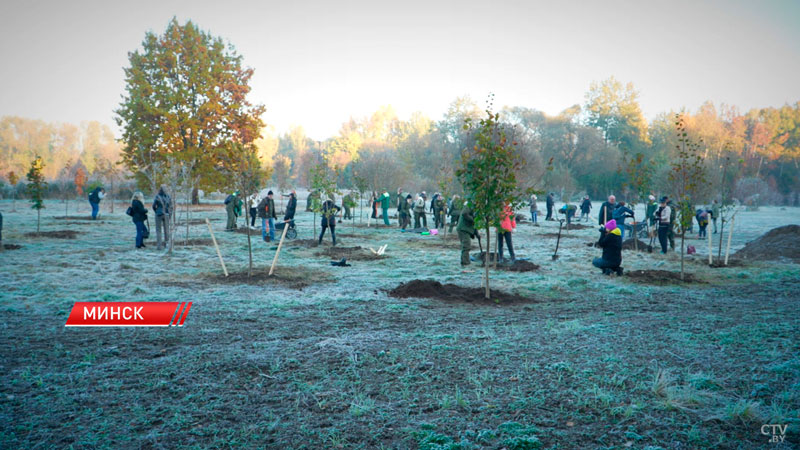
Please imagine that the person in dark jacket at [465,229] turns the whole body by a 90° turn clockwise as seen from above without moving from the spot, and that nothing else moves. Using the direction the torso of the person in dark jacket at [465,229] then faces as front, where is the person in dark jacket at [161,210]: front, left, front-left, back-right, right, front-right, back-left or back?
right

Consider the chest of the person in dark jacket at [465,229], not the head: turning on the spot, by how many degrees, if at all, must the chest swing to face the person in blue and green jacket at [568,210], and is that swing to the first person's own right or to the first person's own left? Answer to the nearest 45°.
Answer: approximately 90° to the first person's own left

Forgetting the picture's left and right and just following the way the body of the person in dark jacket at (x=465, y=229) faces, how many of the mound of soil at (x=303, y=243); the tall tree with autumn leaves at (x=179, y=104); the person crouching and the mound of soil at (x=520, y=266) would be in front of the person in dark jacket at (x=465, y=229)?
2

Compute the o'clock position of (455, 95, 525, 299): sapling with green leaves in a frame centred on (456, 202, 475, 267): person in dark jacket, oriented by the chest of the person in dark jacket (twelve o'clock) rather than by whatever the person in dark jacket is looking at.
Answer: The sapling with green leaves is roughly at 3 o'clock from the person in dark jacket.

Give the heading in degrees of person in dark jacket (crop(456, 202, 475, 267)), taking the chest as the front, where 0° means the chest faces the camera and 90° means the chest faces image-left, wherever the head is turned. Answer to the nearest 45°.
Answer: approximately 270°

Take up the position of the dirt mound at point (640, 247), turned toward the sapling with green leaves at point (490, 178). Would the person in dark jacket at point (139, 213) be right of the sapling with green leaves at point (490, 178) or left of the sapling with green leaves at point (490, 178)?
right

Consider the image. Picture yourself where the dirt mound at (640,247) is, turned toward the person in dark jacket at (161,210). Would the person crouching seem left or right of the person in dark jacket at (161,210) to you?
left

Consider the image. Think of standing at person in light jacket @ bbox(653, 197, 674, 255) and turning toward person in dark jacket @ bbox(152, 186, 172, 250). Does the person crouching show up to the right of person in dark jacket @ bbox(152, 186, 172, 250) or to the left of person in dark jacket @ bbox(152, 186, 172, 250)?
left

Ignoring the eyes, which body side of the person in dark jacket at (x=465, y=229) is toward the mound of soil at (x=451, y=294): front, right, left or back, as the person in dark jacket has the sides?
right

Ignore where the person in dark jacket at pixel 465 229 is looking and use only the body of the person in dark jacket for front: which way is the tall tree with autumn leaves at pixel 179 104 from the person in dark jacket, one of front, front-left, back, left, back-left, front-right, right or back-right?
back-left

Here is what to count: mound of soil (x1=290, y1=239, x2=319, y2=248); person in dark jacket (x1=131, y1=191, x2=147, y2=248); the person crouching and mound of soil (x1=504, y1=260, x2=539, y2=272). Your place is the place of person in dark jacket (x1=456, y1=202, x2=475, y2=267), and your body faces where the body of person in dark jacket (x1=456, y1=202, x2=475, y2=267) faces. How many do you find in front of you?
2

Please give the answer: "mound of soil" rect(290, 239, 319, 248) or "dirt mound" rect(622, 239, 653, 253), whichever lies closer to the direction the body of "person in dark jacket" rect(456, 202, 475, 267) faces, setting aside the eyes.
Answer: the dirt mound

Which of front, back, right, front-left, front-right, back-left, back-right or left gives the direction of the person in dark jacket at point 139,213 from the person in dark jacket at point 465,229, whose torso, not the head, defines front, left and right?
back

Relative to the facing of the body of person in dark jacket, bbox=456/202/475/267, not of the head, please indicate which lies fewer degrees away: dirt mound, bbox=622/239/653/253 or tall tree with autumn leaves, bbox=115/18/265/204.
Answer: the dirt mound
